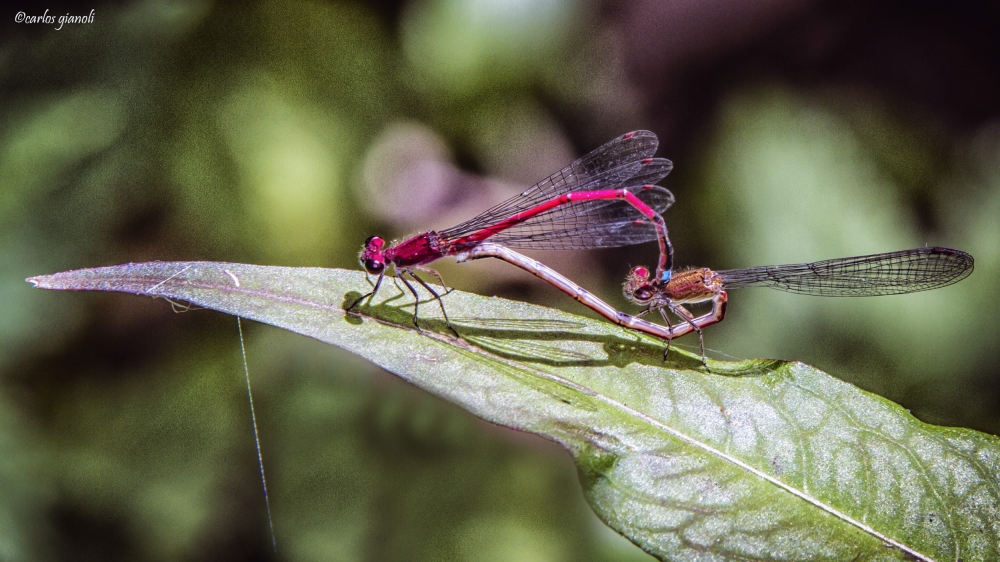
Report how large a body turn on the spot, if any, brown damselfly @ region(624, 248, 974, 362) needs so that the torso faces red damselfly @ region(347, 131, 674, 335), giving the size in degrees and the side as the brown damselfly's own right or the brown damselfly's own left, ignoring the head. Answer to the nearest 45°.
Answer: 0° — it already faces it

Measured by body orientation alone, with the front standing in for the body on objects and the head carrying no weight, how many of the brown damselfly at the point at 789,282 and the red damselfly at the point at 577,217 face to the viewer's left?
2

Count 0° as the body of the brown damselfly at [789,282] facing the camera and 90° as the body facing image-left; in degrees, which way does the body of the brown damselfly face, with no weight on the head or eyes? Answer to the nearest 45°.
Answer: approximately 90°

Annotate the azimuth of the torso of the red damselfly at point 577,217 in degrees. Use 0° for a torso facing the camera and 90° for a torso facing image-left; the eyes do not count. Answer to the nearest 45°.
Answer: approximately 90°
